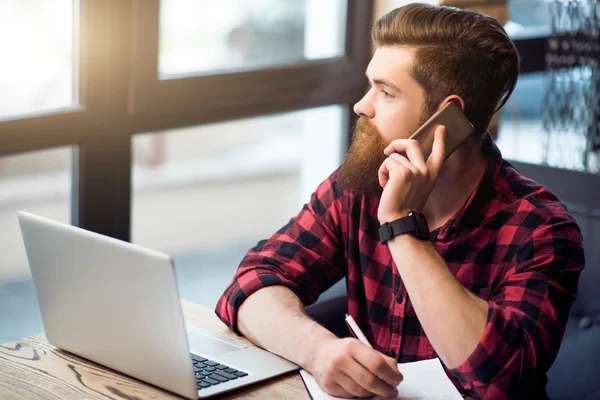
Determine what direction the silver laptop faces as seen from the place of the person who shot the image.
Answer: facing away from the viewer and to the right of the viewer
